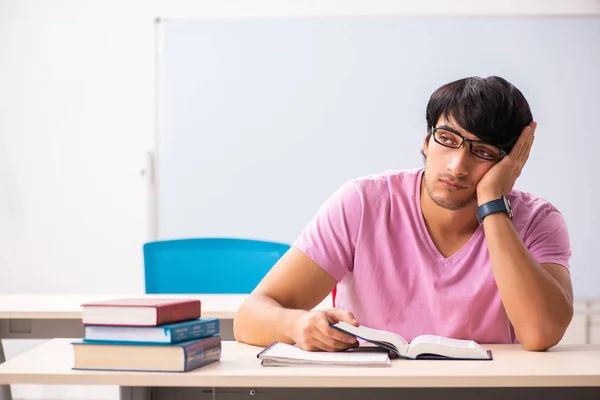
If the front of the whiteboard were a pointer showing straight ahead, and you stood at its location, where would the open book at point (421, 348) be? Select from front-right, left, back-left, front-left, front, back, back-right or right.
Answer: front

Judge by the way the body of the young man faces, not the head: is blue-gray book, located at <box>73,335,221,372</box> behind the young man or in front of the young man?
in front

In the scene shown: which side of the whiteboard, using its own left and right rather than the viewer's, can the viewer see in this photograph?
front

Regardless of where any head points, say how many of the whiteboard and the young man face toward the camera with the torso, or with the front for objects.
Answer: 2

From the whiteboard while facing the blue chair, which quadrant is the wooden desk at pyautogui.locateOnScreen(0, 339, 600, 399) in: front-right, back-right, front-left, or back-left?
front-left

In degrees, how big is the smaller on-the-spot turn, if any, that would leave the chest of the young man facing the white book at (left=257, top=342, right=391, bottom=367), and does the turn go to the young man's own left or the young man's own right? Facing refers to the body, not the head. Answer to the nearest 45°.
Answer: approximately 45° to the young man's own right

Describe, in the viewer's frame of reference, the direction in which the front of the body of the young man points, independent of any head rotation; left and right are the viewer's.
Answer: facing the viewer

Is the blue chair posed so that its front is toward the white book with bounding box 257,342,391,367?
yes

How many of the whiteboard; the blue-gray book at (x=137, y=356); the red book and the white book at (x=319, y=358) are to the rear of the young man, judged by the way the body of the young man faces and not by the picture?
1

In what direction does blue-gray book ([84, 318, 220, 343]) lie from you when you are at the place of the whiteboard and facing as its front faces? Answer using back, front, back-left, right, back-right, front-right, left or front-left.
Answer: front

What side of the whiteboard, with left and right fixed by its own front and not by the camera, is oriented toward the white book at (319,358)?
front

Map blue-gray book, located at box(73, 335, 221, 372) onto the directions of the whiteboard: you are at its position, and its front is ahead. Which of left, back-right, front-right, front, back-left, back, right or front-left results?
front

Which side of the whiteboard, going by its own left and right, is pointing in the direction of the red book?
front
